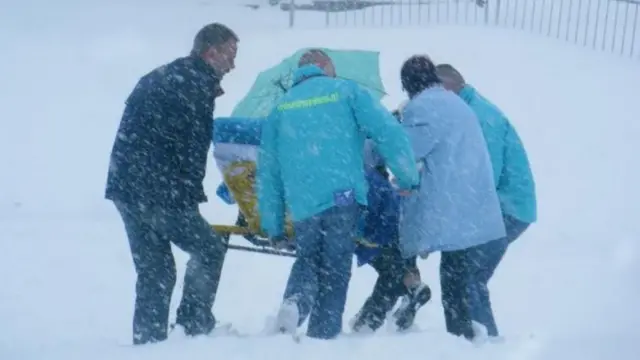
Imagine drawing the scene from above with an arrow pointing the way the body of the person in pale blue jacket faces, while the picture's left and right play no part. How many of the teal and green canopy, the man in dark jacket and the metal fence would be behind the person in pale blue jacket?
0

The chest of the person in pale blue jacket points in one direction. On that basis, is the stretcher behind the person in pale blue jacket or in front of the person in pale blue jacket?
in front

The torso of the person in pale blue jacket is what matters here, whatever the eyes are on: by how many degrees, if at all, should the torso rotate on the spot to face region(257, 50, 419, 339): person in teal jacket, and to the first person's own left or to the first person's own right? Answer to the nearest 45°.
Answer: approximately 90° to the first person's own left

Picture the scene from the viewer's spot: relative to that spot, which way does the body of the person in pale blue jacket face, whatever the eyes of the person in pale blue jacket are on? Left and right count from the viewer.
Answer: facing away from the viewer and to the left of the viewer

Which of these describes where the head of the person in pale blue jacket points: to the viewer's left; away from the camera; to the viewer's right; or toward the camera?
away from the camera

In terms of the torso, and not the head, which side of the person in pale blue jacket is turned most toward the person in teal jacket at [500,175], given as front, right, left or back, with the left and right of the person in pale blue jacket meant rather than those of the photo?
right

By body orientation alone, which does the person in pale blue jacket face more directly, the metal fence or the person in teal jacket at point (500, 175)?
the metal fence

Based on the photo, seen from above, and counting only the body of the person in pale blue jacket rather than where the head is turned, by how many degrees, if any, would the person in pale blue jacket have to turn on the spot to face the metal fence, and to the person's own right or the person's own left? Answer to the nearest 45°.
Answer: approximately 45° to the person's own right

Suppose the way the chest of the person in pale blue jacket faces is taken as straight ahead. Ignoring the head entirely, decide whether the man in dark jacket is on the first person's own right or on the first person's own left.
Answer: on the first person's own left

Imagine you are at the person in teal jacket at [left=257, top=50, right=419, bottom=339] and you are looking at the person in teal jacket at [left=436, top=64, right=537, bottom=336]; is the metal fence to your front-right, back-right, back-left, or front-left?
front-left
